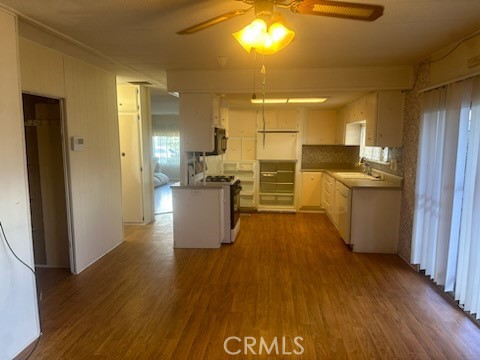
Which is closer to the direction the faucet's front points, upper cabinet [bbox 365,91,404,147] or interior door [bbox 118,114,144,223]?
the interior door

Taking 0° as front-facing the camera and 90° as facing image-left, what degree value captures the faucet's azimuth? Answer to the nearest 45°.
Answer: approximately 90°

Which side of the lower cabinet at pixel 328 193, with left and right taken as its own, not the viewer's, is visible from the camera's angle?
left

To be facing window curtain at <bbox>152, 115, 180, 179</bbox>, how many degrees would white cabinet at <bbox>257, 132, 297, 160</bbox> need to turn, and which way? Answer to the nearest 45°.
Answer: approximately 135° to its right

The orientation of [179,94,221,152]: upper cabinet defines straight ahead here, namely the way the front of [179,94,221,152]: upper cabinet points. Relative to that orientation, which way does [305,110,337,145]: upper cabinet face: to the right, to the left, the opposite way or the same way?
to the right

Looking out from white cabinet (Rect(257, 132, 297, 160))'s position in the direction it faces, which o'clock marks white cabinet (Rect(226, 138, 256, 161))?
white cabinet (Rect(226, 138, 256, 161)) is roughly at 3 o'clock from white cabinet (Rect(257, 132, 297, 160)).

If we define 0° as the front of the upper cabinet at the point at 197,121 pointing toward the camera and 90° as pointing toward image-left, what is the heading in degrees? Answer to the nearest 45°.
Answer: approximately 270°
